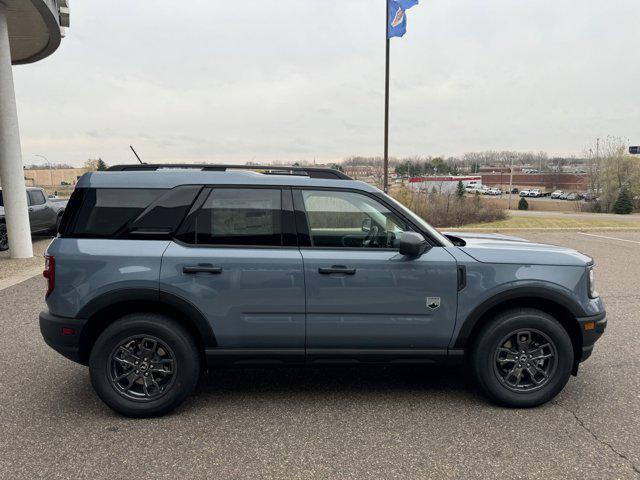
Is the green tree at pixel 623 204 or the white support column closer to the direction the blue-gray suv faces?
the green tree

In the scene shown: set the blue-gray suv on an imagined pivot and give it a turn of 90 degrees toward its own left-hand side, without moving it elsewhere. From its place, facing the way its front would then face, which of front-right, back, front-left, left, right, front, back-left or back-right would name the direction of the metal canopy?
front-left

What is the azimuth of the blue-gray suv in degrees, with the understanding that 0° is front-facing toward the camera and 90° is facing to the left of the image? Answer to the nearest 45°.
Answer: approximately 270°

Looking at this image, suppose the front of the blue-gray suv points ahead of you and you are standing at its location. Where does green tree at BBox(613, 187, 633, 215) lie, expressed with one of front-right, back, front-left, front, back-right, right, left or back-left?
front-left

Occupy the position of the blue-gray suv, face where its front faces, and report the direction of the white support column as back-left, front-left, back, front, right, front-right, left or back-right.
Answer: back-left

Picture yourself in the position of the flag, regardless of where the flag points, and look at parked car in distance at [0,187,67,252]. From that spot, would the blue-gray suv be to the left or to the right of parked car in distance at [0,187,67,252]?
left

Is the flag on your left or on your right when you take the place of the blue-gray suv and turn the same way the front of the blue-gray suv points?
on your left

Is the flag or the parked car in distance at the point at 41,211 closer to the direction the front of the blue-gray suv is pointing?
the flag

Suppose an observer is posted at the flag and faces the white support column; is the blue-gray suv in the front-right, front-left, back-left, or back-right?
front-left
